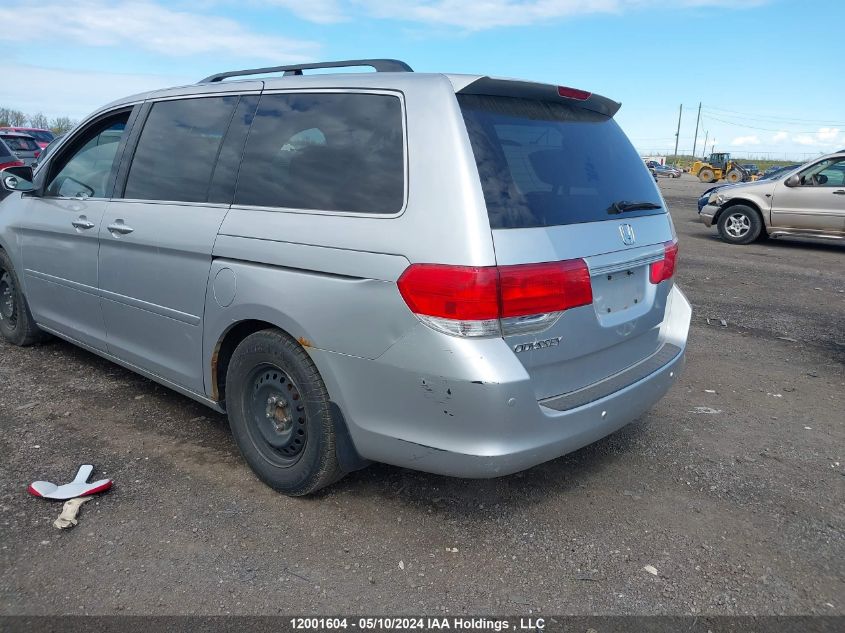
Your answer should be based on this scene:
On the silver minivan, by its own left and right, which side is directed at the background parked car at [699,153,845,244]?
right

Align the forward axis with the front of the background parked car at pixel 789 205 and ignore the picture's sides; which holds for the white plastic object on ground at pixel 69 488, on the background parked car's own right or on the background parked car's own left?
on the background parked car's own left

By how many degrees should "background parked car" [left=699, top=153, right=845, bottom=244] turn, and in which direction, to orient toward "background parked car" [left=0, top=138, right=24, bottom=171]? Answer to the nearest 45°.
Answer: approximately 45° to its left

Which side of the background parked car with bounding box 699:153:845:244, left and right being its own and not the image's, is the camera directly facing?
left

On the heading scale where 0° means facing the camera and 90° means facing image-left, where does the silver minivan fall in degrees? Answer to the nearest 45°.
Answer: approximately 135°
